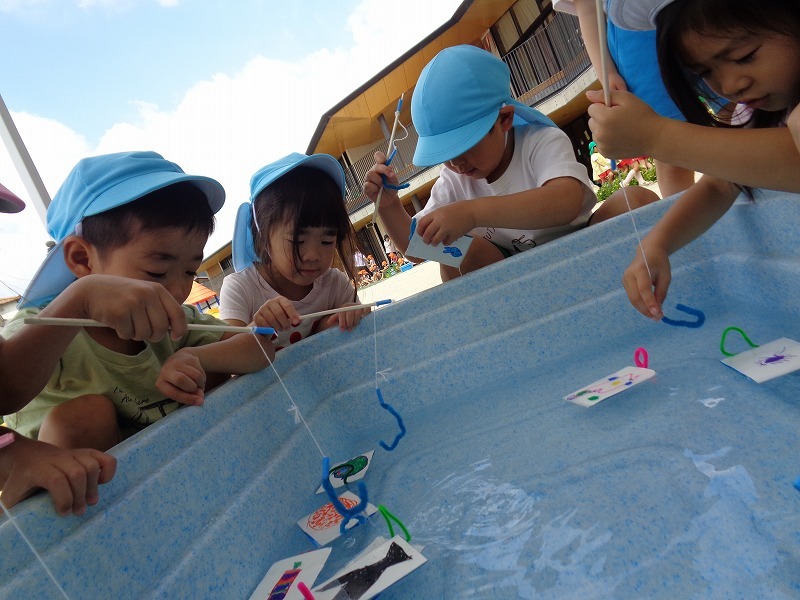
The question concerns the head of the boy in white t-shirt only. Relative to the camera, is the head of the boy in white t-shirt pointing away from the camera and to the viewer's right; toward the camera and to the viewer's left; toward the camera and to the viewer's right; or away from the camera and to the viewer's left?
toward the camera and to the viewer's left

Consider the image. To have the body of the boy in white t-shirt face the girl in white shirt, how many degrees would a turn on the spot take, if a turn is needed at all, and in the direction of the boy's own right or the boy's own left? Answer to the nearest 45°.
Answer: approximately 45° to the boy's own right

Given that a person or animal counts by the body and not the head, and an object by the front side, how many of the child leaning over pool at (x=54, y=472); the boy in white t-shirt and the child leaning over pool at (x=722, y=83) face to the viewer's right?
1

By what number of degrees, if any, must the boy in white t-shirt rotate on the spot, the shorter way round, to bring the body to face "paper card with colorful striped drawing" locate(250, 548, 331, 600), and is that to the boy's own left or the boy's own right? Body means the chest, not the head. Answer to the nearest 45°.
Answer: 0° — they already face it

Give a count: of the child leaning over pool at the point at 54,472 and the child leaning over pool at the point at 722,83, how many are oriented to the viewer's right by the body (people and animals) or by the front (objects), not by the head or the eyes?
1

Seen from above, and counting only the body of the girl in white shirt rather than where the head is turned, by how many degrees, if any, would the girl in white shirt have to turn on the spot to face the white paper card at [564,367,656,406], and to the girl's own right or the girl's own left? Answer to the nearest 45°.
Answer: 0° — they already face it

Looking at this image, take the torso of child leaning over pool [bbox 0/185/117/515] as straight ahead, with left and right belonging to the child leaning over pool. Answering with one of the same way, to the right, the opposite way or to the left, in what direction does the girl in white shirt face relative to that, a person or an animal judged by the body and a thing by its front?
to the right

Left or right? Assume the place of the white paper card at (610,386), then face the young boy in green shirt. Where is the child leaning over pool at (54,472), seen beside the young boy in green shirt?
left

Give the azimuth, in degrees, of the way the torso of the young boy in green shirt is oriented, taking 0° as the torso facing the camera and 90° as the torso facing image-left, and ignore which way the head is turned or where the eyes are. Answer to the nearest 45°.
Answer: approximately 315°

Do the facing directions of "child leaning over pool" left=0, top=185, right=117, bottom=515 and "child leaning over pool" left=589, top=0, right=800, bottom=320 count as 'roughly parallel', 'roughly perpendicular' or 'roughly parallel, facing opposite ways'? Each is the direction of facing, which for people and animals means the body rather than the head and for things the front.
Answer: roughly parallel, facing opposite ways

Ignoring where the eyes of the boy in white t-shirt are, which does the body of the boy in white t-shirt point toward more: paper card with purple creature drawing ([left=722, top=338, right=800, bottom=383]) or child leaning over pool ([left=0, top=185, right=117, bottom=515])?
the child leaning over pool

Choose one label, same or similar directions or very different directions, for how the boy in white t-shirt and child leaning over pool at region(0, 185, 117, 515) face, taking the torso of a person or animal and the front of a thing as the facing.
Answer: very different directions

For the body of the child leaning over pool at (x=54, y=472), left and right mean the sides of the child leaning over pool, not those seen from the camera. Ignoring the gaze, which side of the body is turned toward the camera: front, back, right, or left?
right

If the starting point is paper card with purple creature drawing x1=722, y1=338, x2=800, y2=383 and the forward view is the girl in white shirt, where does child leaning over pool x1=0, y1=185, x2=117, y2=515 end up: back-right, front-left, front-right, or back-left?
front-left

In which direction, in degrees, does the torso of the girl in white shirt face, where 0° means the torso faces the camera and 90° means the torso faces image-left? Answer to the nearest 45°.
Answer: approximately 315°

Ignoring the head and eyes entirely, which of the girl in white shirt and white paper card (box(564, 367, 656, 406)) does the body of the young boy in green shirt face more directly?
the white paper card

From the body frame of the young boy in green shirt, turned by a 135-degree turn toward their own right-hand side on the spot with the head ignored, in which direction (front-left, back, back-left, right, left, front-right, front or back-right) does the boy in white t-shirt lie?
back
